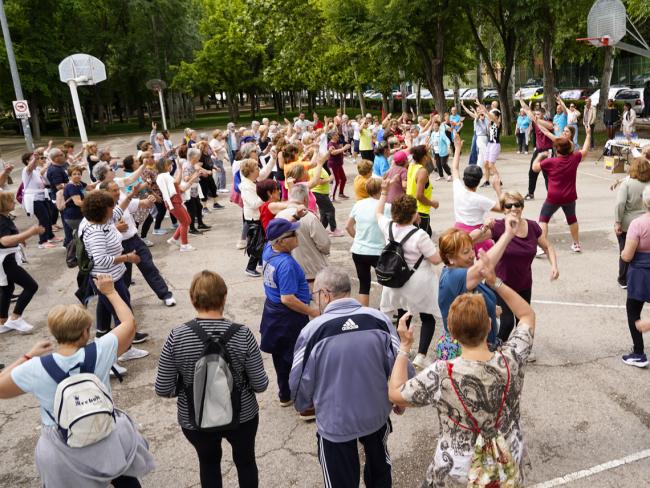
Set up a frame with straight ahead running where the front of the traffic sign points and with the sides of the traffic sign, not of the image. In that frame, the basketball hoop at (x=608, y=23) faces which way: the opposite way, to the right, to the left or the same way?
to the right

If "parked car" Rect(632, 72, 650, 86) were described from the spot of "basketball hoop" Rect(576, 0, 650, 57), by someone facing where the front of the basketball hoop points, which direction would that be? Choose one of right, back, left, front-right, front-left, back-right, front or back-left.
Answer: back-right

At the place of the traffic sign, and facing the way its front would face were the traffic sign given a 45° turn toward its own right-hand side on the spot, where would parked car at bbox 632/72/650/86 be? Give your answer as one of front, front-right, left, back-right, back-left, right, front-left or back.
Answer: back-left

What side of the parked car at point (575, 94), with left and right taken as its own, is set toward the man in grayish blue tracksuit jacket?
left

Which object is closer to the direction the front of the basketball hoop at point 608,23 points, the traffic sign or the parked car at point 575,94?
the traffic sign

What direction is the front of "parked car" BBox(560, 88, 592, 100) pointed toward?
to the viewer's left

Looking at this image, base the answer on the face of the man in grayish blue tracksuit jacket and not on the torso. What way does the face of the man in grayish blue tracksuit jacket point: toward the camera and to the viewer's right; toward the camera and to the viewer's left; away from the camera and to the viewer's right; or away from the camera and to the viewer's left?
away from the camera and to the viewer's left

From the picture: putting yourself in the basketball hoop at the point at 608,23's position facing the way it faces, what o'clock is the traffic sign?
The traffic sign is roughly at 1 o'clock from the basketball hoop.

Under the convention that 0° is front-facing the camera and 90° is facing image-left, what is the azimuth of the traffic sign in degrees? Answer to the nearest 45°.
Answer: approximately 0°

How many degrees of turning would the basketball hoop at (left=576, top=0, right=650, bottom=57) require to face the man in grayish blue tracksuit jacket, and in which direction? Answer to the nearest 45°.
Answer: approximately 45° to its left
